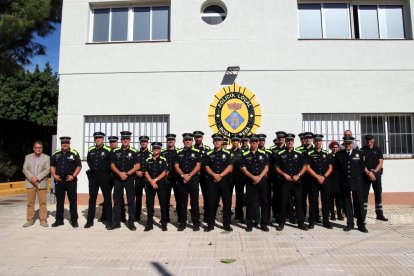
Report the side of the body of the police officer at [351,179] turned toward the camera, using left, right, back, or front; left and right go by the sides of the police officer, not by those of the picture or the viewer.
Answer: front

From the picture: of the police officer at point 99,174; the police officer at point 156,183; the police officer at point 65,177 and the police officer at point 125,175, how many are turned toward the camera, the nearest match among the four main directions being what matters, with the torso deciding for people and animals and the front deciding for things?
4

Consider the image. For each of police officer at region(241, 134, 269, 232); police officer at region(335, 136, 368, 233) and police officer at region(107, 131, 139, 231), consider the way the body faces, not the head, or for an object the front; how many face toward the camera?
3

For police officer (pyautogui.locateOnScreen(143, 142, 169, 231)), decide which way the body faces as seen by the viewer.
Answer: toward the camera

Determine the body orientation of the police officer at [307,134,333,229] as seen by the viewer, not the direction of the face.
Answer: toward the camera

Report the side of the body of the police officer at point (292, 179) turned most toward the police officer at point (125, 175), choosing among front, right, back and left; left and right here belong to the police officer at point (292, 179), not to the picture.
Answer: right

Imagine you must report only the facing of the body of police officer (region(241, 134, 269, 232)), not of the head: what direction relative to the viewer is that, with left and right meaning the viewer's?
facing the viewer

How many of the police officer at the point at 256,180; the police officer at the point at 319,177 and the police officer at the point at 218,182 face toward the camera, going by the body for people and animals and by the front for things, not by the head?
3

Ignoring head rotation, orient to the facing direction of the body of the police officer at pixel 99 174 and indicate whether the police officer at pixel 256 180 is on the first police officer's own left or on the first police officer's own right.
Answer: on the first police officer's own left
